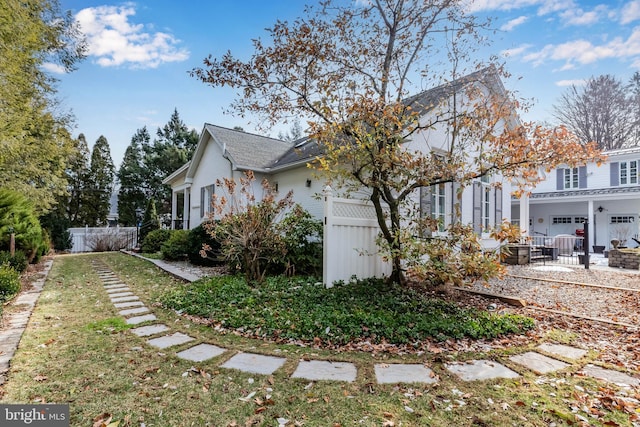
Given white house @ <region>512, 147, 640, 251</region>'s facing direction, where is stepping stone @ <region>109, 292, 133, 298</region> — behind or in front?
in front

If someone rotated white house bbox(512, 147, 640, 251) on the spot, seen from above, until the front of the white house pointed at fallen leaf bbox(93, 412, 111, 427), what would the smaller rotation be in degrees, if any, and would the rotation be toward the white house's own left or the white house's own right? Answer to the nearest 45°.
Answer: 0° — it already faces it

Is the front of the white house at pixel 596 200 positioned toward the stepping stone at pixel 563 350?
yes

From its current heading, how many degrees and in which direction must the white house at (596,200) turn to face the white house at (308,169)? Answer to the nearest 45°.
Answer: approximately 45° to its right

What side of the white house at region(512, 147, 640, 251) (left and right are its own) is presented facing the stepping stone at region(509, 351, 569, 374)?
front

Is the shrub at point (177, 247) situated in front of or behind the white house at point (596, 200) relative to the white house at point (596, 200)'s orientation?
in front

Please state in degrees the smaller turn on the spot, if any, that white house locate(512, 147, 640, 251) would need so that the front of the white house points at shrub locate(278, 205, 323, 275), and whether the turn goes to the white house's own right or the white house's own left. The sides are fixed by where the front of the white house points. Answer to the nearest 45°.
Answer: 0° — it already faces it

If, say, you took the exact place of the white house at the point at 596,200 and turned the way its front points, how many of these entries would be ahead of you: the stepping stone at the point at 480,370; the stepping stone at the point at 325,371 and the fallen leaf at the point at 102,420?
3

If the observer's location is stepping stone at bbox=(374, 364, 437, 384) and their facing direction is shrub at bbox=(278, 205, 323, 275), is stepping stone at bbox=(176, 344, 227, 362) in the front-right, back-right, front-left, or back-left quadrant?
front-left

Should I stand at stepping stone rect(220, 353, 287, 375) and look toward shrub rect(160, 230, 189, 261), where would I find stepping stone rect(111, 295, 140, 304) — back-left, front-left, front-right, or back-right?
front-left

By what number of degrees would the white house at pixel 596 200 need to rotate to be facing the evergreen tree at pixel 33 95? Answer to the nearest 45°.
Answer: approximately 45° to its right

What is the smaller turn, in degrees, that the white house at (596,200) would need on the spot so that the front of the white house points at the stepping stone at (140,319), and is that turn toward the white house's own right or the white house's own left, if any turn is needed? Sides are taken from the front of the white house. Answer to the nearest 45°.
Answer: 0° — it already faces it

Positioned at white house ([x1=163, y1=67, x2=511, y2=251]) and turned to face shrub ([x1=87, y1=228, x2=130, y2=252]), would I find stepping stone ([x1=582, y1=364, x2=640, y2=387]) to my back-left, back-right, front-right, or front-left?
back-left

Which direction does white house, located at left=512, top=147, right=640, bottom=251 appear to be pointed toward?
toward the camera

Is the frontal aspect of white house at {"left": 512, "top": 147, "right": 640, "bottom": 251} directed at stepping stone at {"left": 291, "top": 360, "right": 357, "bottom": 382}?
yes

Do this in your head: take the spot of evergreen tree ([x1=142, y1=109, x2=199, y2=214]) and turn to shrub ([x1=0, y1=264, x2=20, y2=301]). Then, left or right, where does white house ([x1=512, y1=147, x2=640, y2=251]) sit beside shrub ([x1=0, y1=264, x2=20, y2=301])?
left
